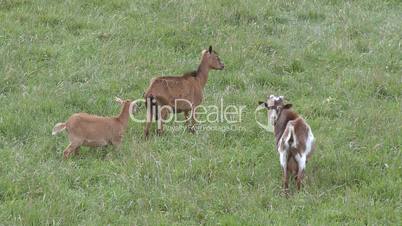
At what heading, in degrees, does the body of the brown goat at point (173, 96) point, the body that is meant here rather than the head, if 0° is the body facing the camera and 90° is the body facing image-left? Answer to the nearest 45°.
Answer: approximately 270°

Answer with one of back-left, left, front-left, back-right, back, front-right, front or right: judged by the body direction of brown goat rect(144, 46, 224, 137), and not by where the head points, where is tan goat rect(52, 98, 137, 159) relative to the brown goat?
back-right

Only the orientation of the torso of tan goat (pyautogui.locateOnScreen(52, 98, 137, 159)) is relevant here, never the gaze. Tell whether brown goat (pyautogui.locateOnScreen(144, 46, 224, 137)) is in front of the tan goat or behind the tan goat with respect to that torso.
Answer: in front

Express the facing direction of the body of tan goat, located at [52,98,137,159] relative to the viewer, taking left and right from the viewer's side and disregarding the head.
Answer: facing to the right of the viewer

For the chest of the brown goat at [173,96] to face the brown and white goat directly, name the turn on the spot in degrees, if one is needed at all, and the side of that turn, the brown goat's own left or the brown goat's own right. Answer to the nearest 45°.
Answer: approximately 45° to the brown goat's own right

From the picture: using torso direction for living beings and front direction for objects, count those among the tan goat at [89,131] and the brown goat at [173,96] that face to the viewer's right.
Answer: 2

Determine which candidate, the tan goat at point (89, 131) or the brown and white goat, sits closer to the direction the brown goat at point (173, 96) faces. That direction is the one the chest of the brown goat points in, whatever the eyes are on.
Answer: the brown and white goat

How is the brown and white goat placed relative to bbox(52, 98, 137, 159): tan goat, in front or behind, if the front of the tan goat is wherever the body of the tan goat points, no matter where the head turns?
in front

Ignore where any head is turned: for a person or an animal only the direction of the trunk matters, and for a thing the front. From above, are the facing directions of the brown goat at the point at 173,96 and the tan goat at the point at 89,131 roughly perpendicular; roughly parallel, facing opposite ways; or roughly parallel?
roughly parallel
